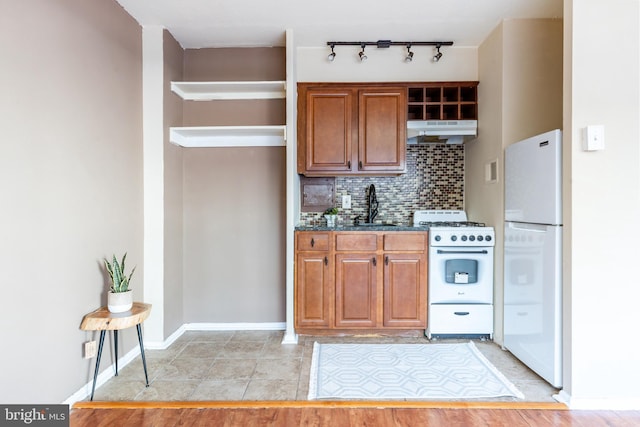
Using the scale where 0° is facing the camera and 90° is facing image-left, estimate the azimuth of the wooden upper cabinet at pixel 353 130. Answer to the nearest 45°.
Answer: approximately 0°

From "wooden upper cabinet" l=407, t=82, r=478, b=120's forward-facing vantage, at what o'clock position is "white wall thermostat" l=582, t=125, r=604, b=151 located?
The white wall thermostat is roughly at 11 o'clock from the wooden upper cabinet.

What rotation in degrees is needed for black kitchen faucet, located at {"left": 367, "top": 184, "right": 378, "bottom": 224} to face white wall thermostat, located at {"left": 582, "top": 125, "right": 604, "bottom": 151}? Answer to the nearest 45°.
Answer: approximately 45° to its left

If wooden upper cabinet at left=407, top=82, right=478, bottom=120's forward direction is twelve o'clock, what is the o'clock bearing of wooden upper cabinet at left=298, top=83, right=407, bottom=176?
wooden upper cabinet at left=298, top=83, right=407, bottom=176 is roughly at 2 o'clock from wooden upper cabinet at left=407, top=82, right=478, bottom=120.

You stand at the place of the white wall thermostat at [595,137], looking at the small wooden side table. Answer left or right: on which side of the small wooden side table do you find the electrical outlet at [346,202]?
right

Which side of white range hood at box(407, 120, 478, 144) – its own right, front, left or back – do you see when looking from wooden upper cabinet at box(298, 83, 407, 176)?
right

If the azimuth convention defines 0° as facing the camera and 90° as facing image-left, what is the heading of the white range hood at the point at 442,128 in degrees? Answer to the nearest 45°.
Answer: approximately 0°
